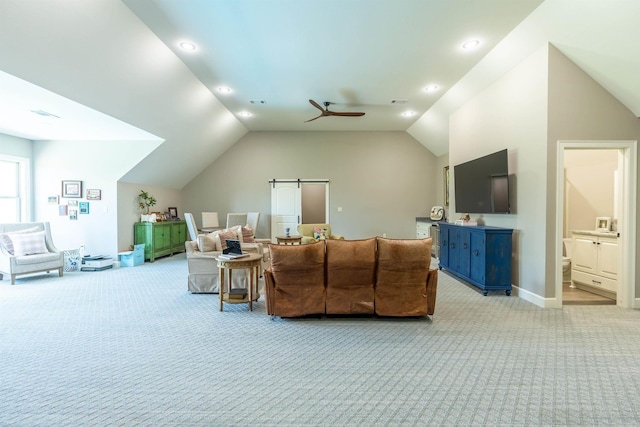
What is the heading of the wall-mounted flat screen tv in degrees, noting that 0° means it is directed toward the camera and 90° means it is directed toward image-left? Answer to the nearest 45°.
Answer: approximately 45°

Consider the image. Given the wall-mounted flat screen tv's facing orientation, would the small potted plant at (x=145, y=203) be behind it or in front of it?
in front

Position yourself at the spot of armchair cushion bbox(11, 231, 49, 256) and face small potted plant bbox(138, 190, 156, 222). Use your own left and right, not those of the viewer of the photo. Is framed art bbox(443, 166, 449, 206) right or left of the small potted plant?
right

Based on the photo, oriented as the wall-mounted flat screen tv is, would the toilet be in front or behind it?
behind

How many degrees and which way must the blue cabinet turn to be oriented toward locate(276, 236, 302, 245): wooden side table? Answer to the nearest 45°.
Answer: approximately 45° to its right

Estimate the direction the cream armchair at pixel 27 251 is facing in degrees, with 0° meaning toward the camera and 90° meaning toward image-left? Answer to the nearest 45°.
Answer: approximately 315°

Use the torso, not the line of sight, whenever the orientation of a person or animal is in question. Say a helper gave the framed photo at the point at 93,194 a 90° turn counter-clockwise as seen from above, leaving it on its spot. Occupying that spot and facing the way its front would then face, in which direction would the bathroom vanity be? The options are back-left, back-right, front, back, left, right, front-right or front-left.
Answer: front-right

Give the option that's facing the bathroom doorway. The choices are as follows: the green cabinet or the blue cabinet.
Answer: the green cabinet

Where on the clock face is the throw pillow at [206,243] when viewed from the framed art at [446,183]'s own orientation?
The throw pillow is roughly at 10 o'clock from the framed art.

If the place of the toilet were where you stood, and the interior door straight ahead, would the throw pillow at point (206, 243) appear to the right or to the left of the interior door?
left
